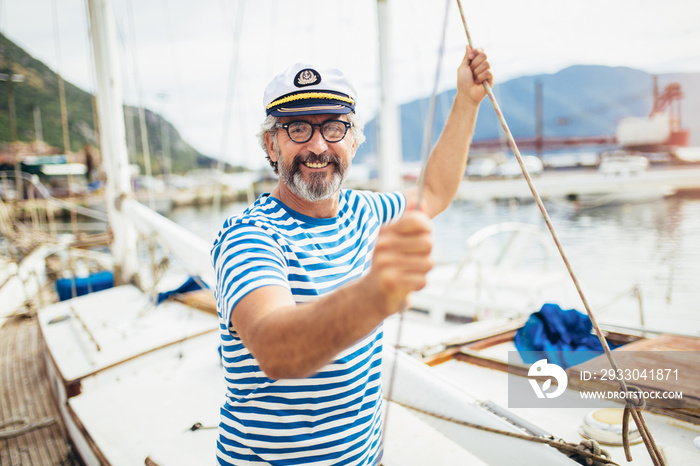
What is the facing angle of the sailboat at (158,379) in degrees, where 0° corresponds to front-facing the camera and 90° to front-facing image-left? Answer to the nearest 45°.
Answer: approximately 135°

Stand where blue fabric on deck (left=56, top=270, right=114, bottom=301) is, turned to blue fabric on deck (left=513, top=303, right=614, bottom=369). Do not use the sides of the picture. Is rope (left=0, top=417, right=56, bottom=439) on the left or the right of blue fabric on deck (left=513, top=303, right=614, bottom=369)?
right
